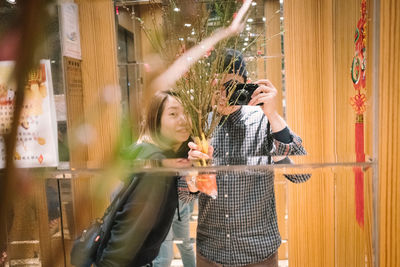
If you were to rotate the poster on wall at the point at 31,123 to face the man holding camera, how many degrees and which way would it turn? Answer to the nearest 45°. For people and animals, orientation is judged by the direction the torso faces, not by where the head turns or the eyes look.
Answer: approximately 135° to its left

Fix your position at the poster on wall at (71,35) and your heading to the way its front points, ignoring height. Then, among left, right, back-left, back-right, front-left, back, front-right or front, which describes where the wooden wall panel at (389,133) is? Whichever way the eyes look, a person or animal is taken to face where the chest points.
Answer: front-left

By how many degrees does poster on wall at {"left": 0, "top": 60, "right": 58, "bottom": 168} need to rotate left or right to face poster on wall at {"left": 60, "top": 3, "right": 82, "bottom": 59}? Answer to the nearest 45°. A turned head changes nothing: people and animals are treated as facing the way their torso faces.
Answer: approximately 180°

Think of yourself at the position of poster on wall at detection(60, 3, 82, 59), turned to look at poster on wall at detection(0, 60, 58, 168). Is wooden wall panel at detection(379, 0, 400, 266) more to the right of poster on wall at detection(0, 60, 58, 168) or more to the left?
left

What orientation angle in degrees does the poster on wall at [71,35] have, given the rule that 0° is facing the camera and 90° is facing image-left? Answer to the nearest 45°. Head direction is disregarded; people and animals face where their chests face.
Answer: approximately 0°

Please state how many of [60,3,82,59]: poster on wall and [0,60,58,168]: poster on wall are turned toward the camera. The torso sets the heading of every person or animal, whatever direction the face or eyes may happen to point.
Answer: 2
